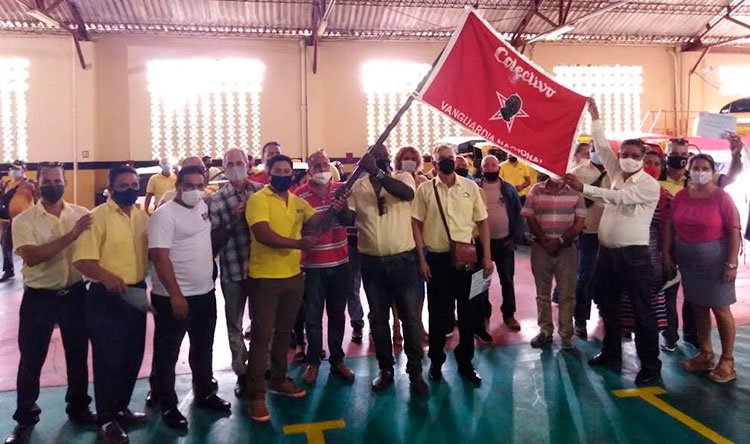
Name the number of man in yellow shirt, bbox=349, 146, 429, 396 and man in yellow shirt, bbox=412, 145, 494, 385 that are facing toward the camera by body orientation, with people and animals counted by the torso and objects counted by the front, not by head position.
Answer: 2

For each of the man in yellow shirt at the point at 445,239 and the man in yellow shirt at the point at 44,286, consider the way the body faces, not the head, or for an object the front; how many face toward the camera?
2

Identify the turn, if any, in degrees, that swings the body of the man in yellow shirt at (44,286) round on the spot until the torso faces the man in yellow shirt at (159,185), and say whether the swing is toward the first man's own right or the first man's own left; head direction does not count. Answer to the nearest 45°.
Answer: approximately 180°

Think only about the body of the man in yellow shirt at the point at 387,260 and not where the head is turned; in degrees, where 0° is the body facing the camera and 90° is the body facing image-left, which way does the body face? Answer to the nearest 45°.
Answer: approximately 0°

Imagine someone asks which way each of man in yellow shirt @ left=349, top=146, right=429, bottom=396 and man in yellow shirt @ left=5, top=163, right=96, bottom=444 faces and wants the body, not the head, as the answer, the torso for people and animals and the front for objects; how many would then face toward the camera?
2

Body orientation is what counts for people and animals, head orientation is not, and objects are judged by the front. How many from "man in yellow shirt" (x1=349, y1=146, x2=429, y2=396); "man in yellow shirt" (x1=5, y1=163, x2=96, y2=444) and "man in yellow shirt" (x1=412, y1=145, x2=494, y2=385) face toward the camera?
3

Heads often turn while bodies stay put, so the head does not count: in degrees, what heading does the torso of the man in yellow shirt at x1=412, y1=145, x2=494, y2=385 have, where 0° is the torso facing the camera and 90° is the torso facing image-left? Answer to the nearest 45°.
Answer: approximately 0°

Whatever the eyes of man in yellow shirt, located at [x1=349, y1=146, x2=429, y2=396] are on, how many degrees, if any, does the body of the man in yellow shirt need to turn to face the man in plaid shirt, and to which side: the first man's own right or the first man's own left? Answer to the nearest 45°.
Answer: approximately 90° to the first man's own right

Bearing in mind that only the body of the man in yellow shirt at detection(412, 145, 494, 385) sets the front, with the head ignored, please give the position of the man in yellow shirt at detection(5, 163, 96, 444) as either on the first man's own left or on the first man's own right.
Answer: on the first man's own right

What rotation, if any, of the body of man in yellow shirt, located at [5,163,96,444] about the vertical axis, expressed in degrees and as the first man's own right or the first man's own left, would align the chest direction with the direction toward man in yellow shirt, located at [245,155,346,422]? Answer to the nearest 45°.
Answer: approximately 90° to the first man's own left

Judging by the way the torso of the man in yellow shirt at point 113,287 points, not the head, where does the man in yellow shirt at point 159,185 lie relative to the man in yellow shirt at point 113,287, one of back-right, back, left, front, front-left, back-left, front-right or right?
back-left

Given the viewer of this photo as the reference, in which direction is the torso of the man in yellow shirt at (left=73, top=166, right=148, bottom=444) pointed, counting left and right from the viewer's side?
facing the viewer and to the right of the viewer

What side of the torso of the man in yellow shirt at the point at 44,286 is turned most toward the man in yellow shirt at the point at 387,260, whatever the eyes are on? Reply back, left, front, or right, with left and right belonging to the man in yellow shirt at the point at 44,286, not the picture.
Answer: left

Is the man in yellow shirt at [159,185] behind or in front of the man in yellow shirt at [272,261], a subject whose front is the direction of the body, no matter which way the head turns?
behind
